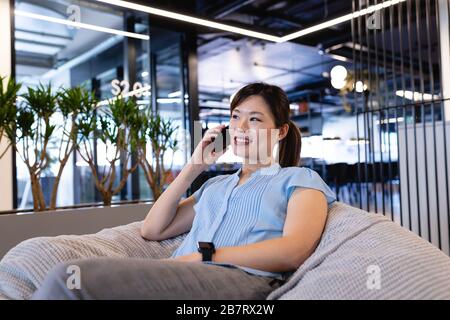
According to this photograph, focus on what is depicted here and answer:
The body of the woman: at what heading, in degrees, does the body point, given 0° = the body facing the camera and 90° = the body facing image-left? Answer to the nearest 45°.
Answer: approximately 45°

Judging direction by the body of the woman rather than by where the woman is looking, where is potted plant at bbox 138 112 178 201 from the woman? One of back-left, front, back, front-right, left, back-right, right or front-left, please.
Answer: back-right

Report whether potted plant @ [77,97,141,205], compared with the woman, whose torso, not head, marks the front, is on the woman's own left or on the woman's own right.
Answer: on the woman's own right

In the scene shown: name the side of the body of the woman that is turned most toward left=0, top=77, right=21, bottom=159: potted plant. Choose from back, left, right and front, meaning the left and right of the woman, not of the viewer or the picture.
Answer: right

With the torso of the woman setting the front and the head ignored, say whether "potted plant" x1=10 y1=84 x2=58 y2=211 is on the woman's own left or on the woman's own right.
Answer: on the woman's own right
